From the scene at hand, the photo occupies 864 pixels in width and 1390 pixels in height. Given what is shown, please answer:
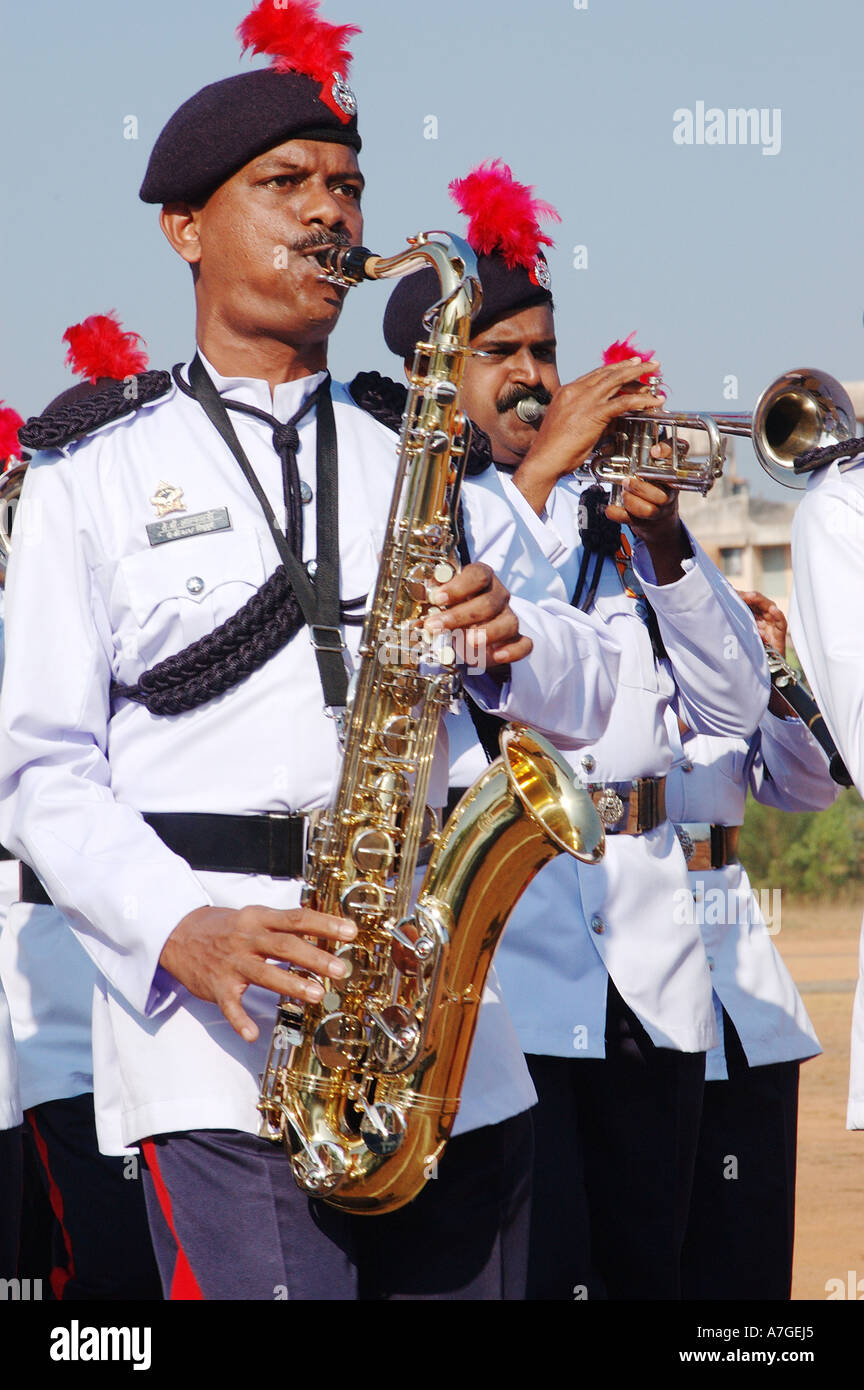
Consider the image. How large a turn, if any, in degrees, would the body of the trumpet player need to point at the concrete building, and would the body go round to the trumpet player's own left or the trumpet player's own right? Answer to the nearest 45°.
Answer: approximately 135° to the trumpet player's own left

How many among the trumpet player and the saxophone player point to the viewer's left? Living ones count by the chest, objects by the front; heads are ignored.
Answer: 0

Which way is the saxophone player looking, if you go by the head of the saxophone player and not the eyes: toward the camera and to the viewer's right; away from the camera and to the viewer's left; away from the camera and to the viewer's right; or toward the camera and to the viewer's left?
toward the camera and to the viewer's right

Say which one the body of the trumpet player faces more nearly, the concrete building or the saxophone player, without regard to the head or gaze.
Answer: the saxophone player

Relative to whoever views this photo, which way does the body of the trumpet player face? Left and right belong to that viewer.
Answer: facing the viewer and to the right of the viewer

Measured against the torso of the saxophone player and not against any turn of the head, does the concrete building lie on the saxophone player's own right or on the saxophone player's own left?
on the saxophone player's own left

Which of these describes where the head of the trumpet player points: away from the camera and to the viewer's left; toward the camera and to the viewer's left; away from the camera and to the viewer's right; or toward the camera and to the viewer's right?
toward the camera and to the viewer's right

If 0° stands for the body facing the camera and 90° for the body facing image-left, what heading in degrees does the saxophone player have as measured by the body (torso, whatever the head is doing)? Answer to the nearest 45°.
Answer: approximately 315°

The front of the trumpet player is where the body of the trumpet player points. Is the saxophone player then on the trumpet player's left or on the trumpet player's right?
on the trumpet player's right
